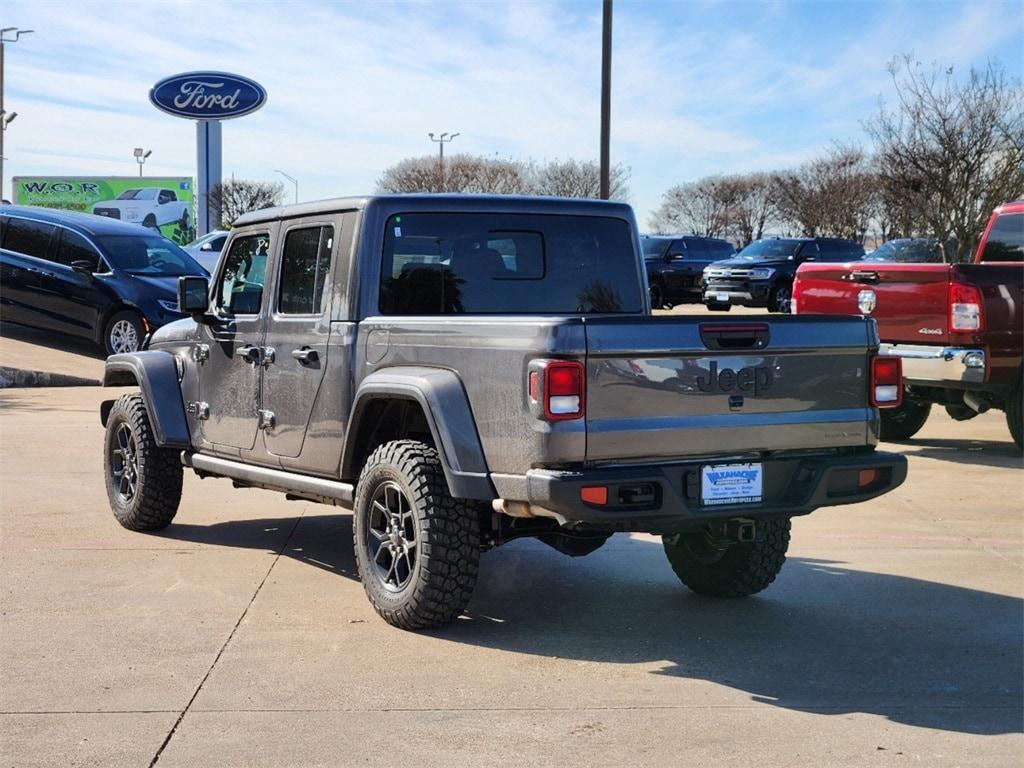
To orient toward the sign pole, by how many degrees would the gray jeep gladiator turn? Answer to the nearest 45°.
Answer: approximately 45° to its right

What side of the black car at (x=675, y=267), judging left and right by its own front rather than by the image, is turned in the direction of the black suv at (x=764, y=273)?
left

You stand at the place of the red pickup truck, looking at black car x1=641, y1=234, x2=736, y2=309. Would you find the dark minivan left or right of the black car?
left

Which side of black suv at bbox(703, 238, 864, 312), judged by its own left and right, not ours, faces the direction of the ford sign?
right

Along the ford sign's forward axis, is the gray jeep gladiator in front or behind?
in front

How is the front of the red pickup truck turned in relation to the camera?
facing away from the viewer and to the right of the viewer

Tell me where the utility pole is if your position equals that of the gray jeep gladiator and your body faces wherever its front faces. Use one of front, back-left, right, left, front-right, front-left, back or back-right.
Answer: front-right

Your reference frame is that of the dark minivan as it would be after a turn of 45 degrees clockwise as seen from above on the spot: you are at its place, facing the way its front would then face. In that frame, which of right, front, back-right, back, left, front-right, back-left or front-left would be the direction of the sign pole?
back

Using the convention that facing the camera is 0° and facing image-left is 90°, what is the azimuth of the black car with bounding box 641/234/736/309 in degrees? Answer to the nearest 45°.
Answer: approximately 45°

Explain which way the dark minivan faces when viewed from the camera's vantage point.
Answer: facing the viewer and to the right of the viewer

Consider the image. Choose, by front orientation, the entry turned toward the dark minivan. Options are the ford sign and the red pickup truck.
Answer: the ford sign

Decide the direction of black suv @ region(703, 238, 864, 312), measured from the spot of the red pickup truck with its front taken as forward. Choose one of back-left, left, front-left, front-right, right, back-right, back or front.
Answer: front-left

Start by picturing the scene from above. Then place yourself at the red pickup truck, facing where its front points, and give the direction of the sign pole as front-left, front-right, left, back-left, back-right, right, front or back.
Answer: left

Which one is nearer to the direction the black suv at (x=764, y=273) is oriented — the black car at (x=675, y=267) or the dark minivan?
the dark minivan

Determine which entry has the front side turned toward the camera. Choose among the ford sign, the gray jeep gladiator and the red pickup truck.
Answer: the ford sign

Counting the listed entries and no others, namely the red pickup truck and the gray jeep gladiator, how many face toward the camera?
0

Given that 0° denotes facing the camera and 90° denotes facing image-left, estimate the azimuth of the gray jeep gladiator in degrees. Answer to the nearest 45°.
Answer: approximately 135°

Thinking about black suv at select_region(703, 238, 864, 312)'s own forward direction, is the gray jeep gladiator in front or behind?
in front

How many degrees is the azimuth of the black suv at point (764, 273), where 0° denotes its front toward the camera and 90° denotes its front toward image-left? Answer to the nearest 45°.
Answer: approximately 45°

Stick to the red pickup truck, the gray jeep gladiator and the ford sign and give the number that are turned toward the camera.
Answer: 1
